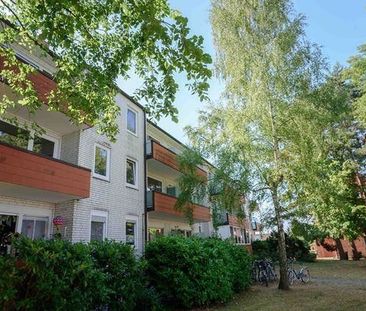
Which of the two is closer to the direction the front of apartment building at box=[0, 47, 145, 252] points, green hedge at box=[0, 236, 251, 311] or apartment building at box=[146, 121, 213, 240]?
the green hedge

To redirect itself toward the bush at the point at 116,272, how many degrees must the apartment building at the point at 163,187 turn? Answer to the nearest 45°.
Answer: approximately 45° to its right

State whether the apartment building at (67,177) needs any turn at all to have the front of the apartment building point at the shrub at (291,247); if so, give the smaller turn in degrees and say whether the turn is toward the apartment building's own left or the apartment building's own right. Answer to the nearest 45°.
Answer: approximately 90° to the apartment building's own left

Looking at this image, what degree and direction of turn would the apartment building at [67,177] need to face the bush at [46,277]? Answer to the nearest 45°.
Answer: approximately 45° to its right

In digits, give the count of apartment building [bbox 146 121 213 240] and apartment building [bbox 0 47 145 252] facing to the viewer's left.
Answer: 0

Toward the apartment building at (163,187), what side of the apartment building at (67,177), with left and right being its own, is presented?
left

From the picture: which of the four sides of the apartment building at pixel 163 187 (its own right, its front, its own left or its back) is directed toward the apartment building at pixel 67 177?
right

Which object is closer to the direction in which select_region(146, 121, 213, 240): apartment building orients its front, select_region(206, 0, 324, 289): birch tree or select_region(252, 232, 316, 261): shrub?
the birch tree

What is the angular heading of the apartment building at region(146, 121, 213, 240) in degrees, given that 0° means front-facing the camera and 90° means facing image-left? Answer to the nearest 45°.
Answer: approximately 315°

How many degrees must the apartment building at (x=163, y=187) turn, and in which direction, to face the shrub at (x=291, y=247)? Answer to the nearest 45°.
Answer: approximately 90° to its left

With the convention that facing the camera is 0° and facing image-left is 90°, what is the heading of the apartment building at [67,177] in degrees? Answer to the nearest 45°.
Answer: approximately 315°
